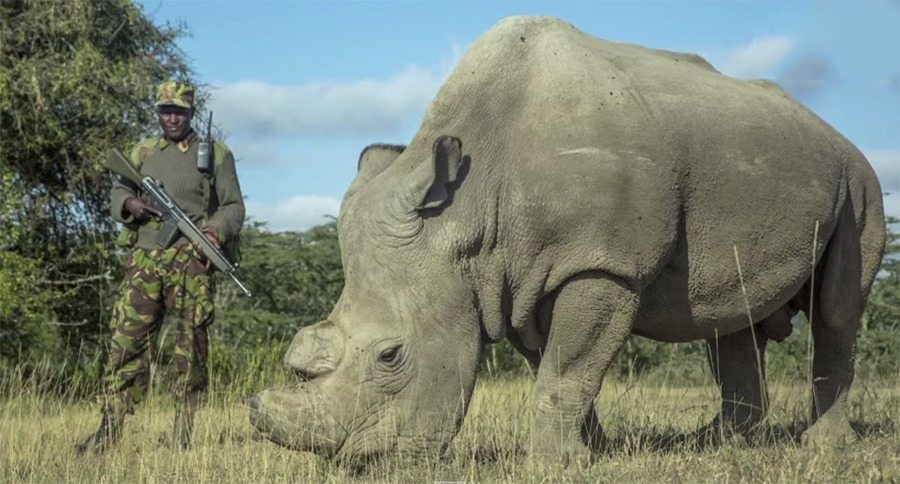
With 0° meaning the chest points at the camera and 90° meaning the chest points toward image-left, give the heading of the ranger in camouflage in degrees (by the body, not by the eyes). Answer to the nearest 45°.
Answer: approximately 0°

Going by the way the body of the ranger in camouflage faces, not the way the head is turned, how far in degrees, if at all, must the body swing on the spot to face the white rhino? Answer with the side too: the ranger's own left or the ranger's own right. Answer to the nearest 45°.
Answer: approximately 45° to the ranger's own left
